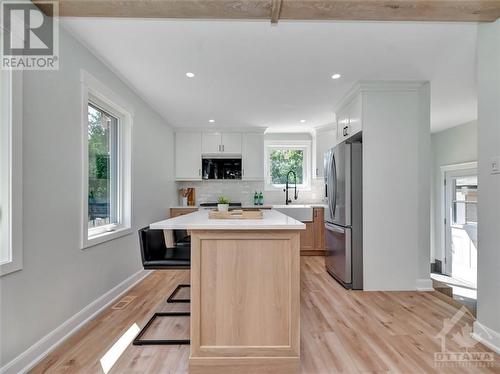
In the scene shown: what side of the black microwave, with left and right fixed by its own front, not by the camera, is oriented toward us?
front

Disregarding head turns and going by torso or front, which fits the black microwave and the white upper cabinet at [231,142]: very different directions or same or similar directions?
same or similar directions

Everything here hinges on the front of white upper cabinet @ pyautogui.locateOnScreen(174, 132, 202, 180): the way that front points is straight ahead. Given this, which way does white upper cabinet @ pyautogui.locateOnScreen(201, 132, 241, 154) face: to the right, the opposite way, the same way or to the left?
the same way

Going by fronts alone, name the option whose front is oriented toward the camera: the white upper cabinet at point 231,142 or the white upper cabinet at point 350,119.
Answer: the white upper cabinet at point 231,142

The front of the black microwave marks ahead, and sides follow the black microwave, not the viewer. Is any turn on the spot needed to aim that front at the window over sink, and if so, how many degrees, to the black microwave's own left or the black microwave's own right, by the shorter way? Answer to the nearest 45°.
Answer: approximately 90° to the black microwave's own left

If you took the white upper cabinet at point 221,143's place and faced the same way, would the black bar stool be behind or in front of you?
in front

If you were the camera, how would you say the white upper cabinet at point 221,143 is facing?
facing the viewer

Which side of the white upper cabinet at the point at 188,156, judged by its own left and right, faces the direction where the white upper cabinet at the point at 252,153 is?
left

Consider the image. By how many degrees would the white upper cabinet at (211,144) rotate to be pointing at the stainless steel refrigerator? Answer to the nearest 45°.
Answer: approximately 45° to its left

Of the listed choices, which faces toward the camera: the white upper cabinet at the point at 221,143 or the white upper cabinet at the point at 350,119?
the white upper cabinet at the point at 221,143

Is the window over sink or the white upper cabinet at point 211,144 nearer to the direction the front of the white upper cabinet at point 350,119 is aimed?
the white upper cabinet

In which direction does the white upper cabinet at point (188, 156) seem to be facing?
toward the camera

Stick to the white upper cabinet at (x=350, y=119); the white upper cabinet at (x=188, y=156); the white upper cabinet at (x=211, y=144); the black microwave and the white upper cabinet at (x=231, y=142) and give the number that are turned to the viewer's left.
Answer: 1

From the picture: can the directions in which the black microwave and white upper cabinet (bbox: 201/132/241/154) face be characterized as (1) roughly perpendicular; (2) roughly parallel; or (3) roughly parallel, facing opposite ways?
roughly parallel

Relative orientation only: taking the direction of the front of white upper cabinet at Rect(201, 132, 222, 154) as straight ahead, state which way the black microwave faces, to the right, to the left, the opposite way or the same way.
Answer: the same way

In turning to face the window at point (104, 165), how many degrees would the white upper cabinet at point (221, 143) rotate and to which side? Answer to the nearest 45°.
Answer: approximately 45° to its right

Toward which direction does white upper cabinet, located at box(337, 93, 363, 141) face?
to the viewer's left

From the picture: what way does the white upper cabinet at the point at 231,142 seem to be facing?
toward the camera

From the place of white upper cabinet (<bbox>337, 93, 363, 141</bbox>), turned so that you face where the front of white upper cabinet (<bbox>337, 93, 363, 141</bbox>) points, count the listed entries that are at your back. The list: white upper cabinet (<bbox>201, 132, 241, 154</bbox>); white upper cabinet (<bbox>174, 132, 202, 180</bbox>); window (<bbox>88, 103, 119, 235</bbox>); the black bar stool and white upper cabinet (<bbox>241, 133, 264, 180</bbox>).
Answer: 0

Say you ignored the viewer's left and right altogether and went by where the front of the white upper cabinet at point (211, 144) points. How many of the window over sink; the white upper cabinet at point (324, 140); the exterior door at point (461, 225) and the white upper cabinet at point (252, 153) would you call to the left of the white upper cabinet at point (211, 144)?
4

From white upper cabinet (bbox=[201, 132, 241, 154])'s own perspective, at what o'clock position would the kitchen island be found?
The kitchen island is roughly at 12 o'clock from the white upper cabinet.
